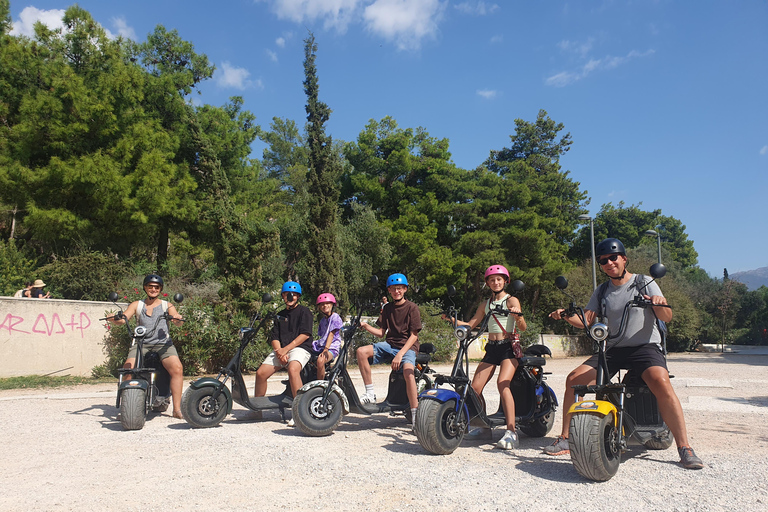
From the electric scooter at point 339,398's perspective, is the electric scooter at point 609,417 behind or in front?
behind

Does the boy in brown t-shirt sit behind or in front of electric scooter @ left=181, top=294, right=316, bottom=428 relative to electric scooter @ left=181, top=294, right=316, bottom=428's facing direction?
behind

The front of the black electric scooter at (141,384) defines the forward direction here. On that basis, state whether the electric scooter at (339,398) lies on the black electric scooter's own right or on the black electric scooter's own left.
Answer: on the black electric scooter's own left

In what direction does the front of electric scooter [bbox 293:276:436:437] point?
to the viewer's left

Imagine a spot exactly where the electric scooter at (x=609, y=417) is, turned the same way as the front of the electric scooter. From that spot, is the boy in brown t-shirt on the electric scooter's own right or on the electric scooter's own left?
on the electric scooter's own right

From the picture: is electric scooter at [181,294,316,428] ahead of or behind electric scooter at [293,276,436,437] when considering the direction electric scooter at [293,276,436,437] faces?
ahead

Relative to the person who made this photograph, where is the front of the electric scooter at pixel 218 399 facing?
facing to the left of the viewer

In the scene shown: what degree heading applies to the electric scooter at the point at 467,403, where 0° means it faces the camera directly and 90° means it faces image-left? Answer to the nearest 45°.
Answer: approximately 45°

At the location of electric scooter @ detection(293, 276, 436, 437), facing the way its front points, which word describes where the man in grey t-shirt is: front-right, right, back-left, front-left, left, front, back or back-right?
back-left

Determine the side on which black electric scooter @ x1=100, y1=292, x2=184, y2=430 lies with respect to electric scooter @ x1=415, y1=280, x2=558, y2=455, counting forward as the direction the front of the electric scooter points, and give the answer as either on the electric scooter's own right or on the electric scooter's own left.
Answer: on the electric scooter's own right

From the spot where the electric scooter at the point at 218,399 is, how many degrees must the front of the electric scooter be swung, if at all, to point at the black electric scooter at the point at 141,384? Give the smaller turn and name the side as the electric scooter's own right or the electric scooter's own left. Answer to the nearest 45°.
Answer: approximately 45° to the electric scooter's own right

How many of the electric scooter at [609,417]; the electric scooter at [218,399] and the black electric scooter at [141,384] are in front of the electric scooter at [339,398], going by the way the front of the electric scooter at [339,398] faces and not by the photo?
2

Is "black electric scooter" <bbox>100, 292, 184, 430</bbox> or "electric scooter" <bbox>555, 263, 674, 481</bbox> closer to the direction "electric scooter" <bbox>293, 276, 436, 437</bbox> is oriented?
the black electric scooter
